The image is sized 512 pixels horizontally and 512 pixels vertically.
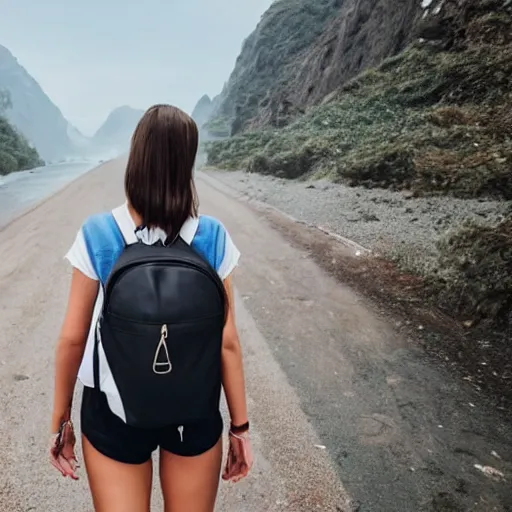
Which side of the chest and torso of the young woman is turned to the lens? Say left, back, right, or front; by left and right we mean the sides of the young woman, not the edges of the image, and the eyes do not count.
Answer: back

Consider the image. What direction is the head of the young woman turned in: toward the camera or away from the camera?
away from the camera

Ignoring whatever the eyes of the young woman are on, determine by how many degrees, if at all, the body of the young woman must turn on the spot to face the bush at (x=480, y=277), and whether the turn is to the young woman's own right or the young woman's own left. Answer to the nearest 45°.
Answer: approximately 45° to the young woman's own right

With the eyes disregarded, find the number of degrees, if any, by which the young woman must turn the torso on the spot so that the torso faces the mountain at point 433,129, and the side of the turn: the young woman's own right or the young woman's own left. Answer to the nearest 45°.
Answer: approximately 45° to the young woman's own right
